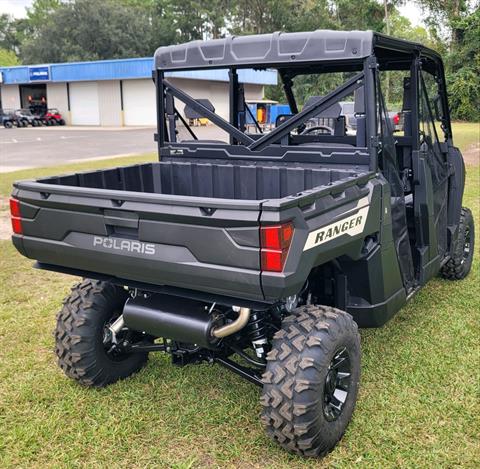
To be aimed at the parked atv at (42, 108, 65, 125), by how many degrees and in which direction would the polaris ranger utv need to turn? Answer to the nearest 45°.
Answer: approximately 45° to its left

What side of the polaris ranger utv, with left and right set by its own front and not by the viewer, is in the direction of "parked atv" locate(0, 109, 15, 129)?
left

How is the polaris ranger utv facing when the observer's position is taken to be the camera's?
facing away from the viewer and to the right of the viewer

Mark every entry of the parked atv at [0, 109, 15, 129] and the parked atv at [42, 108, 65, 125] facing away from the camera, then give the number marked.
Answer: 0

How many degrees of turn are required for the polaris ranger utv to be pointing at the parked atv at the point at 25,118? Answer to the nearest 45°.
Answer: approximately 45° to its left

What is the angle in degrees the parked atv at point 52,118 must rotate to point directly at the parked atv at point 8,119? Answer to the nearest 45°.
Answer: approximately 90° to its right
